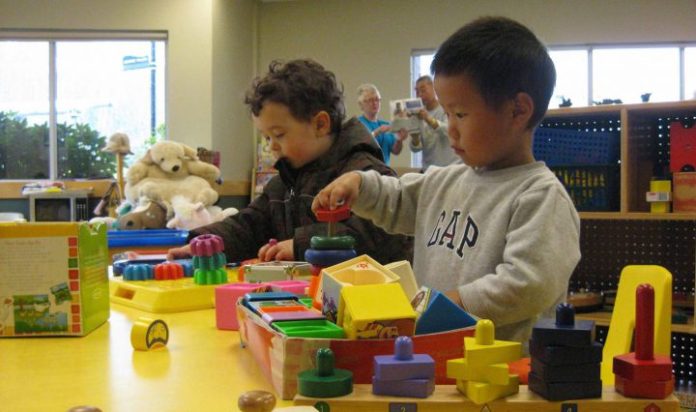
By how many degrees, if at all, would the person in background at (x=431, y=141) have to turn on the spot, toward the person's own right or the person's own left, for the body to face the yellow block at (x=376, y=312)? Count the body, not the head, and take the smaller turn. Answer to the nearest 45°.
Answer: approximately 45° to the person's own left

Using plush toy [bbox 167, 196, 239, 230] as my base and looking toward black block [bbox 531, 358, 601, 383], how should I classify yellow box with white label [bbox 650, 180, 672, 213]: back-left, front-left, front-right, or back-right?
front-left

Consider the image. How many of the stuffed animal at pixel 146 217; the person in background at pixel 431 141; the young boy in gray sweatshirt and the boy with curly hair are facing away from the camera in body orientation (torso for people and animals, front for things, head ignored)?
0

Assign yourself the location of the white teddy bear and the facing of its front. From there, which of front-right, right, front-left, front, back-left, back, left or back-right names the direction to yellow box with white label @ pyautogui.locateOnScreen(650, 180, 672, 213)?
front-left

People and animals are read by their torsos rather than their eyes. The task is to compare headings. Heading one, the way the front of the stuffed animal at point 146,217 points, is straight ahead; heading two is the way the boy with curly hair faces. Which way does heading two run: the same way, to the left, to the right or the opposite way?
the same way

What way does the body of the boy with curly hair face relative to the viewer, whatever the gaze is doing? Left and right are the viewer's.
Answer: facing the viewer and to the left of the viewer

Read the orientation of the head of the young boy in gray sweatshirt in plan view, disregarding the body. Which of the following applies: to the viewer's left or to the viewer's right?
to the viewer's left

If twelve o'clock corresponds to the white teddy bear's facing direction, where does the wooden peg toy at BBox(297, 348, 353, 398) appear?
The wooden peg toy is roughly at 12 o'clock from the white teddy bear.

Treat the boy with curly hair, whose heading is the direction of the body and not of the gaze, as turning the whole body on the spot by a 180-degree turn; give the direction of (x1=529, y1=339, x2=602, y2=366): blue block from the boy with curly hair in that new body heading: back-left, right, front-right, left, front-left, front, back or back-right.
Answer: back-right

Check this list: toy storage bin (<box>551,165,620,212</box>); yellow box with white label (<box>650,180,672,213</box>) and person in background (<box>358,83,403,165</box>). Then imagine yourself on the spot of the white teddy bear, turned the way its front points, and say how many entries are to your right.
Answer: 0

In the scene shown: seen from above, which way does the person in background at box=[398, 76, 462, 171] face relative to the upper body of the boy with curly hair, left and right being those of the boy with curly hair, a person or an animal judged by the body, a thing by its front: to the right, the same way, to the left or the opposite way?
the same way

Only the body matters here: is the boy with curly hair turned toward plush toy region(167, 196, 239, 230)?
no

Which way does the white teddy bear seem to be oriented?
toward the camera

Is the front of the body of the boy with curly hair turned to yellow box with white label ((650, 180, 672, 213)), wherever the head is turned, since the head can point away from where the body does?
no

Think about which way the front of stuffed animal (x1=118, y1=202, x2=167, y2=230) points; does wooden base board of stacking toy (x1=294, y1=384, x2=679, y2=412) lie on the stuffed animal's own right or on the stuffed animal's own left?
on the stuffed animal's own left

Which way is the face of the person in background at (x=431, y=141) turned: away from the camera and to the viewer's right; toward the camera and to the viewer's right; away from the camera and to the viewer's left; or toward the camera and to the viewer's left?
toward the camera and to the viewer's left
